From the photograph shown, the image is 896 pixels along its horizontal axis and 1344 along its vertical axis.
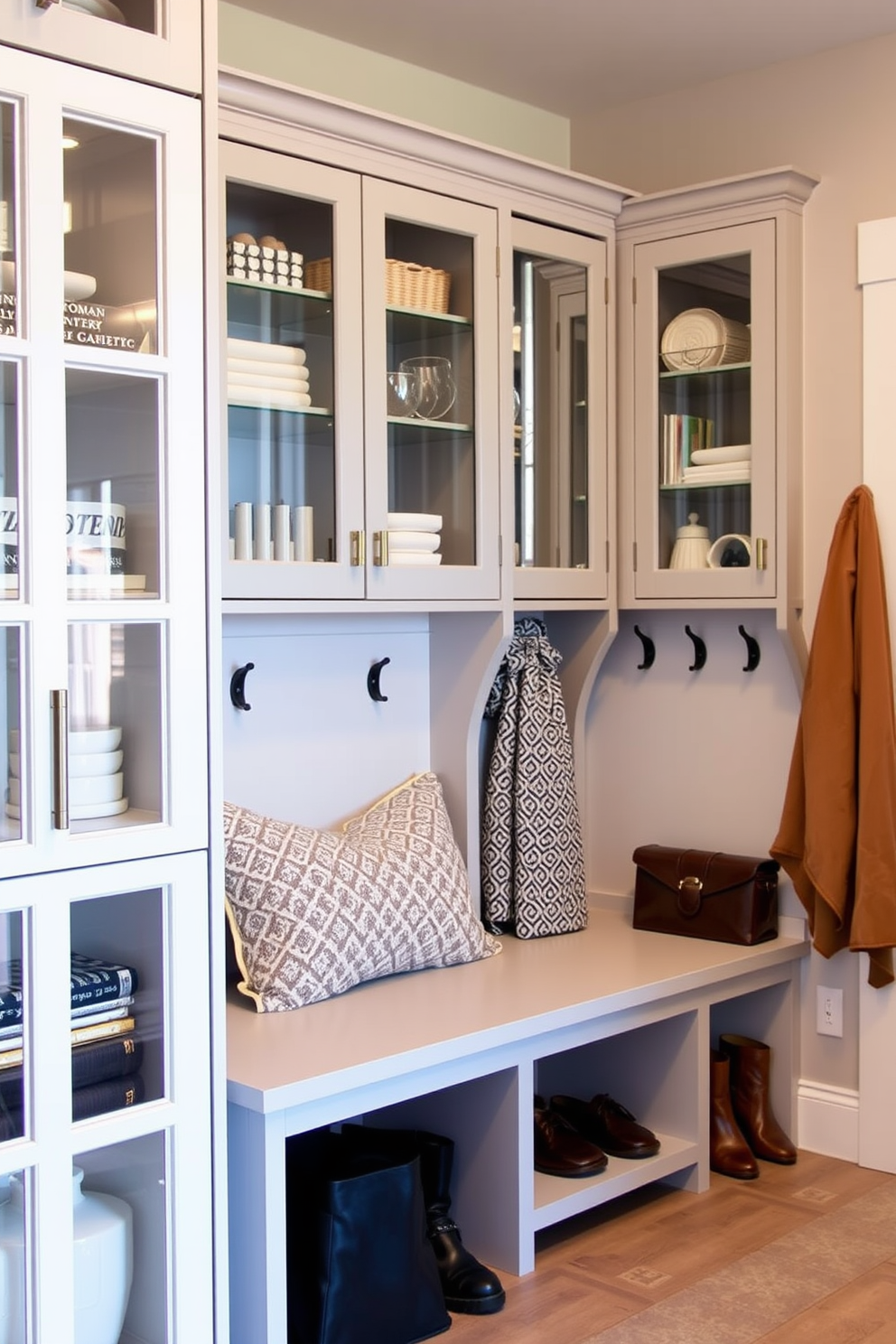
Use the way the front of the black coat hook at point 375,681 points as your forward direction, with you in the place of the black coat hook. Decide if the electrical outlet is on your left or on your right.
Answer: on your left

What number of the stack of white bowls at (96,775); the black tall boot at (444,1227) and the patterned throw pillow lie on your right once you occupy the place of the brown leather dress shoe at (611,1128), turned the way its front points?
3

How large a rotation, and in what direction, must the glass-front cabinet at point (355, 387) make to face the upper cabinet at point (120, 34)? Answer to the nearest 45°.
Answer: approximately 45° to its right

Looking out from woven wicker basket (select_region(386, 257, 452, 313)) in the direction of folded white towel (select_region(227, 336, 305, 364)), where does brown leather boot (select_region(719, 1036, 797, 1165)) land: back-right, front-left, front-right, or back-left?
back-left

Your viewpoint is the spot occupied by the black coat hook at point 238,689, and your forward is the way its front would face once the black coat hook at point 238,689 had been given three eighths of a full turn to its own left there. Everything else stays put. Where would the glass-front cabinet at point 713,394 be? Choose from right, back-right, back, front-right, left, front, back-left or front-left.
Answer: right

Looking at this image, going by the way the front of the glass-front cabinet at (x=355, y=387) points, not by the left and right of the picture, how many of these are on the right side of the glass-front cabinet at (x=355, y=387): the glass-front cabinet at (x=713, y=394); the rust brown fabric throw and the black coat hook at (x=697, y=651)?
0

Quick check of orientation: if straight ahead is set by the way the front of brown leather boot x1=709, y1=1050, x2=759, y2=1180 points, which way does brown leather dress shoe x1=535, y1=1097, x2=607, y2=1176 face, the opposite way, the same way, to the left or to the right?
the same way

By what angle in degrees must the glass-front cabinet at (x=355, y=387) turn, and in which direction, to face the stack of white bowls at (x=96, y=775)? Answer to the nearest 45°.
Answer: approximately 90° to its right

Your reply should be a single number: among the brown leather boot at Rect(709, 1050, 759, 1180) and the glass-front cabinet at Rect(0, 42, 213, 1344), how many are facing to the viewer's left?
0

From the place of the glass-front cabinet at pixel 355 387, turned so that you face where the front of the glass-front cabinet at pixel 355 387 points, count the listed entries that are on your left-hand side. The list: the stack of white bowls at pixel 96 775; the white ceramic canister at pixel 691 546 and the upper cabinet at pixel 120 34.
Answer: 1

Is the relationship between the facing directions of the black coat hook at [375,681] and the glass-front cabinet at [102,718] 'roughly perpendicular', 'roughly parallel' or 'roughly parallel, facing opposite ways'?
roughly parallel

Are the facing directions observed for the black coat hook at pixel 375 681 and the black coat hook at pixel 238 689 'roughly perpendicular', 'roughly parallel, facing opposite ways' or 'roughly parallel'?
roughly parallel
